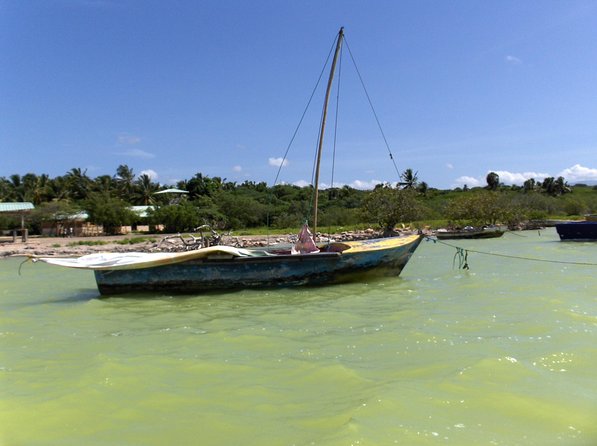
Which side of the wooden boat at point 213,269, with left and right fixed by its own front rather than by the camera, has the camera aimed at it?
right

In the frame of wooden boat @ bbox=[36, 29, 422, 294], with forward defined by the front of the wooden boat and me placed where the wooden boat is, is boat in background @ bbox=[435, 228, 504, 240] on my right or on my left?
on my left

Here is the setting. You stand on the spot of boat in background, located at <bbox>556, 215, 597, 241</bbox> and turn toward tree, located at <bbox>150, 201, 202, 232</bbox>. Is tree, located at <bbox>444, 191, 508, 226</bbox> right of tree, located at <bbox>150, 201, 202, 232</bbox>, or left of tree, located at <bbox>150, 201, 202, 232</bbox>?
right

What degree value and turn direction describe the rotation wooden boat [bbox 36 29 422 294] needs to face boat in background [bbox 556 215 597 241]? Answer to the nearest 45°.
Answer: approximately 45° to its left

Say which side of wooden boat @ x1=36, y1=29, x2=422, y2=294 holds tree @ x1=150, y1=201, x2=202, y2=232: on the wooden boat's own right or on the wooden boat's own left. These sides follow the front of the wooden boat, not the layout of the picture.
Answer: on the wooden boat's own left

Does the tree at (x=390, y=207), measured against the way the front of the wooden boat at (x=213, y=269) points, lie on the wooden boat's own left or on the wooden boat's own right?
on the wooden boat's own left

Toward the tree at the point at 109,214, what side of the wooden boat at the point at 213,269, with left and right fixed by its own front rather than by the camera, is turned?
left
